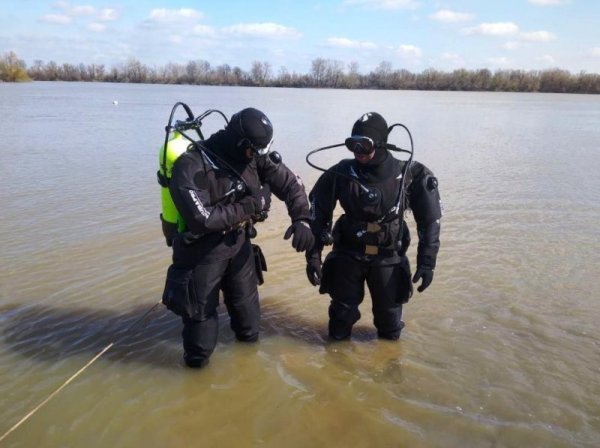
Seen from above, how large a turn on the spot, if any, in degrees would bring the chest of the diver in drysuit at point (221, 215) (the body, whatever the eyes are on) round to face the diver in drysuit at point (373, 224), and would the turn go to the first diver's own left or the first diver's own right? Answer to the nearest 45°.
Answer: approximately 45° to the first diver's own left

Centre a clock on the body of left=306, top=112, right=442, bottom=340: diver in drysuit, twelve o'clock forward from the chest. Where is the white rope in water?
The white rope in water is roughly at 2 o'clock from the diver in drysuit.

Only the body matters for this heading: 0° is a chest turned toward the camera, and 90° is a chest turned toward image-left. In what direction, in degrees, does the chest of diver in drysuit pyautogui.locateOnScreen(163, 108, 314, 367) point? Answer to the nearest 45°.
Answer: approximately 315°

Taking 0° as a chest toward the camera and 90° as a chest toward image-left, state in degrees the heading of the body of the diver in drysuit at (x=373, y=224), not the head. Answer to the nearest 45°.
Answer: approximately 0°

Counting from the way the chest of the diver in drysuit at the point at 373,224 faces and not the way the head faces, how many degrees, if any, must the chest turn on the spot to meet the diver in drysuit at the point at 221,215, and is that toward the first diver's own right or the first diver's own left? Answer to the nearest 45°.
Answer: approximately 90° to the first diver's own right
